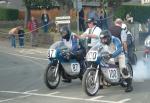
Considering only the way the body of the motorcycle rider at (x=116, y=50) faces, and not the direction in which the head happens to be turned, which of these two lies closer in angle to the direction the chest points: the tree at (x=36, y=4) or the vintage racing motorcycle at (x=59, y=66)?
the vintage racing motorcycle

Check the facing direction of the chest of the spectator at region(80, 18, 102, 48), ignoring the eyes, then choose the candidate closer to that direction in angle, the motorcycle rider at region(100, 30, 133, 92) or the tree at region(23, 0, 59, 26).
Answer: the motorcycle rider

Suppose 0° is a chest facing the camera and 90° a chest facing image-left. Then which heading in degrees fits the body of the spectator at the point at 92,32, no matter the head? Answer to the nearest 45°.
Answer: approximately 45°

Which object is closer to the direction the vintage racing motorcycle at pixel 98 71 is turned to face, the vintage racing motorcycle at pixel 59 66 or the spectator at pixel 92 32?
the vintage racing motorcycle

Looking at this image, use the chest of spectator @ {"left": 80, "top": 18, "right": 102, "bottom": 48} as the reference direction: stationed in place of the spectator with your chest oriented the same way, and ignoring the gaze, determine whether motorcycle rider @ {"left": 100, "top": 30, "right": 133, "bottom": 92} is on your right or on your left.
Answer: on your left

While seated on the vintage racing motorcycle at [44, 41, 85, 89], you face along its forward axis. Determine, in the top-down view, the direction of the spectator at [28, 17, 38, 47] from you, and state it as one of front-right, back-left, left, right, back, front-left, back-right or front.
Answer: back-right

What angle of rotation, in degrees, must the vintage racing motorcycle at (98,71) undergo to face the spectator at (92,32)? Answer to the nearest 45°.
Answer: approximately 135° to its right

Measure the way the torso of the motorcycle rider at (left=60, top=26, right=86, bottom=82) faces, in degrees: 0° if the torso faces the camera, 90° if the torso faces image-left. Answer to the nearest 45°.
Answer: approximately 45°

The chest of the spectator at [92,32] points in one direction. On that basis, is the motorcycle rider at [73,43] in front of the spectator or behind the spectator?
in front

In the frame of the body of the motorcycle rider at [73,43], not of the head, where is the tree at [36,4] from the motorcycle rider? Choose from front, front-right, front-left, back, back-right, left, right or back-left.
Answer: back-right
